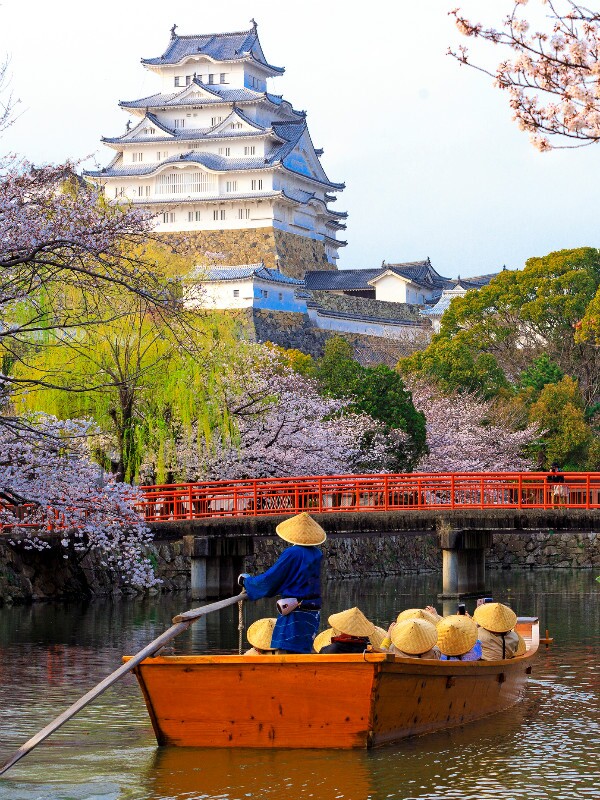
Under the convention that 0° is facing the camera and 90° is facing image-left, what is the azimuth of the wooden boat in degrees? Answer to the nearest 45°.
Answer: approximately 225°

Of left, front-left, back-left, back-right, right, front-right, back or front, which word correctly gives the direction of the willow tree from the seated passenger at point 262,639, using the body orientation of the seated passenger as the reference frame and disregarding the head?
front-left

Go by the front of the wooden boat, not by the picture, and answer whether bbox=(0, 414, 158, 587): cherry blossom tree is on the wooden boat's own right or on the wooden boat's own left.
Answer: on the wooden boat's own left

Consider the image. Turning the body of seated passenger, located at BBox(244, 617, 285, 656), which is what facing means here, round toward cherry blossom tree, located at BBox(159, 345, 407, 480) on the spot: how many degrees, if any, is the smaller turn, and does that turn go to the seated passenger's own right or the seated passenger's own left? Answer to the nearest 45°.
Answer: approximately 45° to the seated passenger's own left

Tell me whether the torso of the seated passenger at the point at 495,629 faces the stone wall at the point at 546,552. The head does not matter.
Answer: yes

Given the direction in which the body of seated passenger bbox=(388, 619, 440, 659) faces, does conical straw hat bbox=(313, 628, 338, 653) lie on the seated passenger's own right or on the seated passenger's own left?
on the seated passenger's own left

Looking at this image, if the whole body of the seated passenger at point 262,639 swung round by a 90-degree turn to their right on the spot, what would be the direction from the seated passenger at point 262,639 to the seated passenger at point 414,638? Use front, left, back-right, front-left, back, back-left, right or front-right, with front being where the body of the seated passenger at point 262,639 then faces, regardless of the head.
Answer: front-left

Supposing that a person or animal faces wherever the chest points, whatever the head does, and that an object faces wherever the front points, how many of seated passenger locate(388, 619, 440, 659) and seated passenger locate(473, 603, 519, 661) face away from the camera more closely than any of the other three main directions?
2

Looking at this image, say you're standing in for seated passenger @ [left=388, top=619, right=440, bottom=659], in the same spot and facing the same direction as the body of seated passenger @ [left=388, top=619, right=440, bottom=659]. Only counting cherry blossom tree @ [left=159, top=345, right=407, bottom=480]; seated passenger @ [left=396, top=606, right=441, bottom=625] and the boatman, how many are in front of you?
2

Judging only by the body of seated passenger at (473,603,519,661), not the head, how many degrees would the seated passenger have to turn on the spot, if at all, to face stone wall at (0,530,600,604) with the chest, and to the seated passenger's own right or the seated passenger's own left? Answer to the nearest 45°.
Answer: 0° — they already face it

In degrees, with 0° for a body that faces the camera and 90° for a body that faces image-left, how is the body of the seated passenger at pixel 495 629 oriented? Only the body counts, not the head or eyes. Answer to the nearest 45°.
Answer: approximately 180°

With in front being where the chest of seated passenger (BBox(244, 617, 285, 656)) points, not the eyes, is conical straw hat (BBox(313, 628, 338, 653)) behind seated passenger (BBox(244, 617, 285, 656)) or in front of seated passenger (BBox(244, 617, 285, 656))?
in front

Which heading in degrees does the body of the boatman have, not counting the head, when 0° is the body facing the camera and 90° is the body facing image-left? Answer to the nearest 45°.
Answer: approximately 135°

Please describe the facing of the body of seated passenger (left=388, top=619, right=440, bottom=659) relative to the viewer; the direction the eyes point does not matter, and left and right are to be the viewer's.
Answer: facing away from the viewer

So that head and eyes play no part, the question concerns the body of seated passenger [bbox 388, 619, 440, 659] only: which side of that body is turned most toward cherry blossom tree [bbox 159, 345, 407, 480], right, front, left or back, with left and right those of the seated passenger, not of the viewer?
front

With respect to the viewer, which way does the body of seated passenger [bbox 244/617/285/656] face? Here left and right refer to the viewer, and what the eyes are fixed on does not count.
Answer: facing away from the viewer and to the right of the viewer
